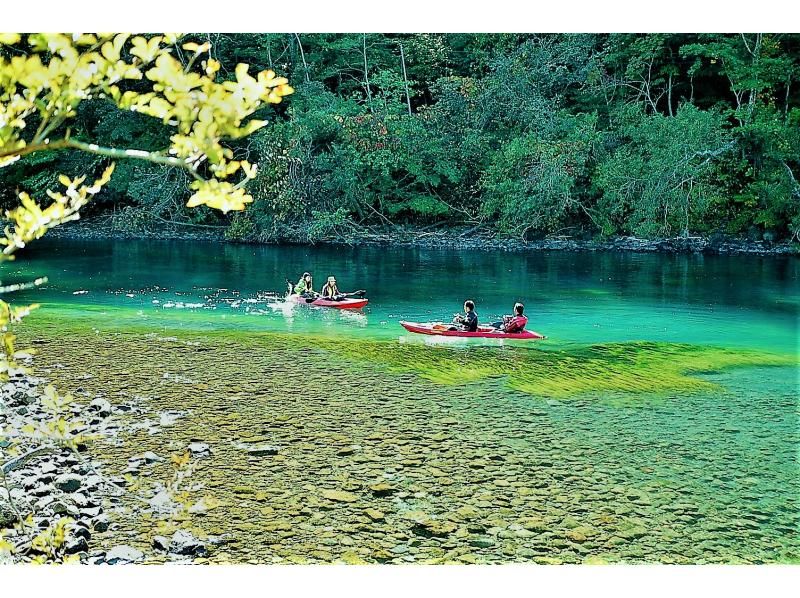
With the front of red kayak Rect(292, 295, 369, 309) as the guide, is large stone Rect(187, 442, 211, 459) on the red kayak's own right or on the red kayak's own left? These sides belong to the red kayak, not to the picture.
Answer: on the red kayak's own right

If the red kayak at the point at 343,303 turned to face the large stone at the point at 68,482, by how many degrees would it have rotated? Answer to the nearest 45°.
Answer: approximately 90° to its right

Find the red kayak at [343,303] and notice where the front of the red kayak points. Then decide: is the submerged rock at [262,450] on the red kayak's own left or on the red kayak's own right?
on the red kayak's own right

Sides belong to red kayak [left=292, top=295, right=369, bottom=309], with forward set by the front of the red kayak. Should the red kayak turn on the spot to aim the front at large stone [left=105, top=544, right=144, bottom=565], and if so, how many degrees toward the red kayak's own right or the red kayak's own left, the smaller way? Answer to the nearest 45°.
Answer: approximately 90° to the red kayak's own right

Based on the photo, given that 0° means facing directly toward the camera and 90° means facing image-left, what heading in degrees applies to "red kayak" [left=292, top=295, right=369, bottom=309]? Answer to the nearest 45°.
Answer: approximately 270°

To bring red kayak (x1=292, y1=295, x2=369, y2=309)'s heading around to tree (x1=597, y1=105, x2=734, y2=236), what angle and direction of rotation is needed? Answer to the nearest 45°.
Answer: approximately 45° to its left

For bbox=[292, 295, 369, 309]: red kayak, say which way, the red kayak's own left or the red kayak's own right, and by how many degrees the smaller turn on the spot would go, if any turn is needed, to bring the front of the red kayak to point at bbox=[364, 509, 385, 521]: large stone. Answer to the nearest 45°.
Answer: approximately 90° to the red kayak's own right

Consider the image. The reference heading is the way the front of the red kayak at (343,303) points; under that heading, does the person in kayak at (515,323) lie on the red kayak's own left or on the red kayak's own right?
on the red kayak's own right

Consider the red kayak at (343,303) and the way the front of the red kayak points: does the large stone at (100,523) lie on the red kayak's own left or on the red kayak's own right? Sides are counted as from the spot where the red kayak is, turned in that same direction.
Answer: on the red kayak's own right

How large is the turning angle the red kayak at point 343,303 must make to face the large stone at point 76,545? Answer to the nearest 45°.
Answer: approximately 90° to its right

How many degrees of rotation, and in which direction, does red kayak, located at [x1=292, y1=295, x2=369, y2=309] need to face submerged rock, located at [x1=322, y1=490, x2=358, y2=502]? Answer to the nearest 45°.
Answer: approximately 90° to its right
